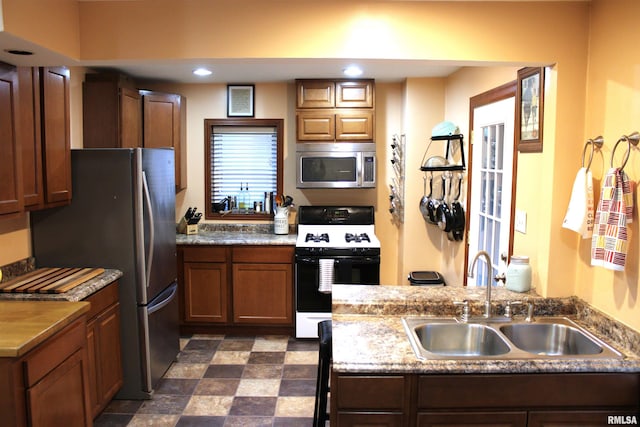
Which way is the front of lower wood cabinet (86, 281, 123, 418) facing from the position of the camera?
facing the viewer and to the right of the viewer

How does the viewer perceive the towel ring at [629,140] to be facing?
facing the viewer and to the left of the viewer

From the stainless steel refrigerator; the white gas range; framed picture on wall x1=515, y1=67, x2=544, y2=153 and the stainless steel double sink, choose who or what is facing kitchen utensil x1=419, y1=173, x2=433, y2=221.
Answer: the stainless steel refrigerator

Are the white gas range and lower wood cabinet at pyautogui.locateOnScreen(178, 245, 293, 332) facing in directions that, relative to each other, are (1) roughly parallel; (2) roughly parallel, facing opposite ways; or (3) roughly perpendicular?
roughly parallel

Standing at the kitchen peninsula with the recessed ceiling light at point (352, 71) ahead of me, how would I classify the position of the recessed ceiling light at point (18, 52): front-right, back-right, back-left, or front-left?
front-left

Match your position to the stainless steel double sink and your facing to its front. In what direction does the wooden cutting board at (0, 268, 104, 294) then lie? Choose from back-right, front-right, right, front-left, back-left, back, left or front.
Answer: right

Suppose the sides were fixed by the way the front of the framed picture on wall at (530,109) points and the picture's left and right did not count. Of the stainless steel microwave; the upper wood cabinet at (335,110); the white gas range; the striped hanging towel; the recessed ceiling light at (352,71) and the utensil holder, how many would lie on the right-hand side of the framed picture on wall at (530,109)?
5

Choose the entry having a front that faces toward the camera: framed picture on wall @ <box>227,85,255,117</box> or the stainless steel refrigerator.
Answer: the framed picture on wall

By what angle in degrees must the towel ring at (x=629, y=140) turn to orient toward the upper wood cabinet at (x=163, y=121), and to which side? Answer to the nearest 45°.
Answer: approximately 45° to its right

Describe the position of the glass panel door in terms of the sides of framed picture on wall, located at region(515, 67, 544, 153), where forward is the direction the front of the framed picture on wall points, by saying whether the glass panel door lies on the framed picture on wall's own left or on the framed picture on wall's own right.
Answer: on the framed picture on wall's own right

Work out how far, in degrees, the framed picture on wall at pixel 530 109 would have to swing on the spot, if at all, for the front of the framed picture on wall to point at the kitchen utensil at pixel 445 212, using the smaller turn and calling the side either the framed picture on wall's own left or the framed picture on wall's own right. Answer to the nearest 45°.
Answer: approximately 90° to the framed picture on wall's own right

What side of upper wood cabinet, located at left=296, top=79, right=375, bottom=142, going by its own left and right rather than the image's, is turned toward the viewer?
front

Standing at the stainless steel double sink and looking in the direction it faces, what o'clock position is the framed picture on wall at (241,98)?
The framed picture on wall is roughly at 4 o'clock from the stainless steel double sink.

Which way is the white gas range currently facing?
toward the camera

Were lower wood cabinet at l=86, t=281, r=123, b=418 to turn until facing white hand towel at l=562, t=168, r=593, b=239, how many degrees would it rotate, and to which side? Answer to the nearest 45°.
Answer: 0° — it already faces it

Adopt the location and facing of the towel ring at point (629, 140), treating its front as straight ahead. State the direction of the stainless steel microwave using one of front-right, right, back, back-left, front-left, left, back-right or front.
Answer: right
